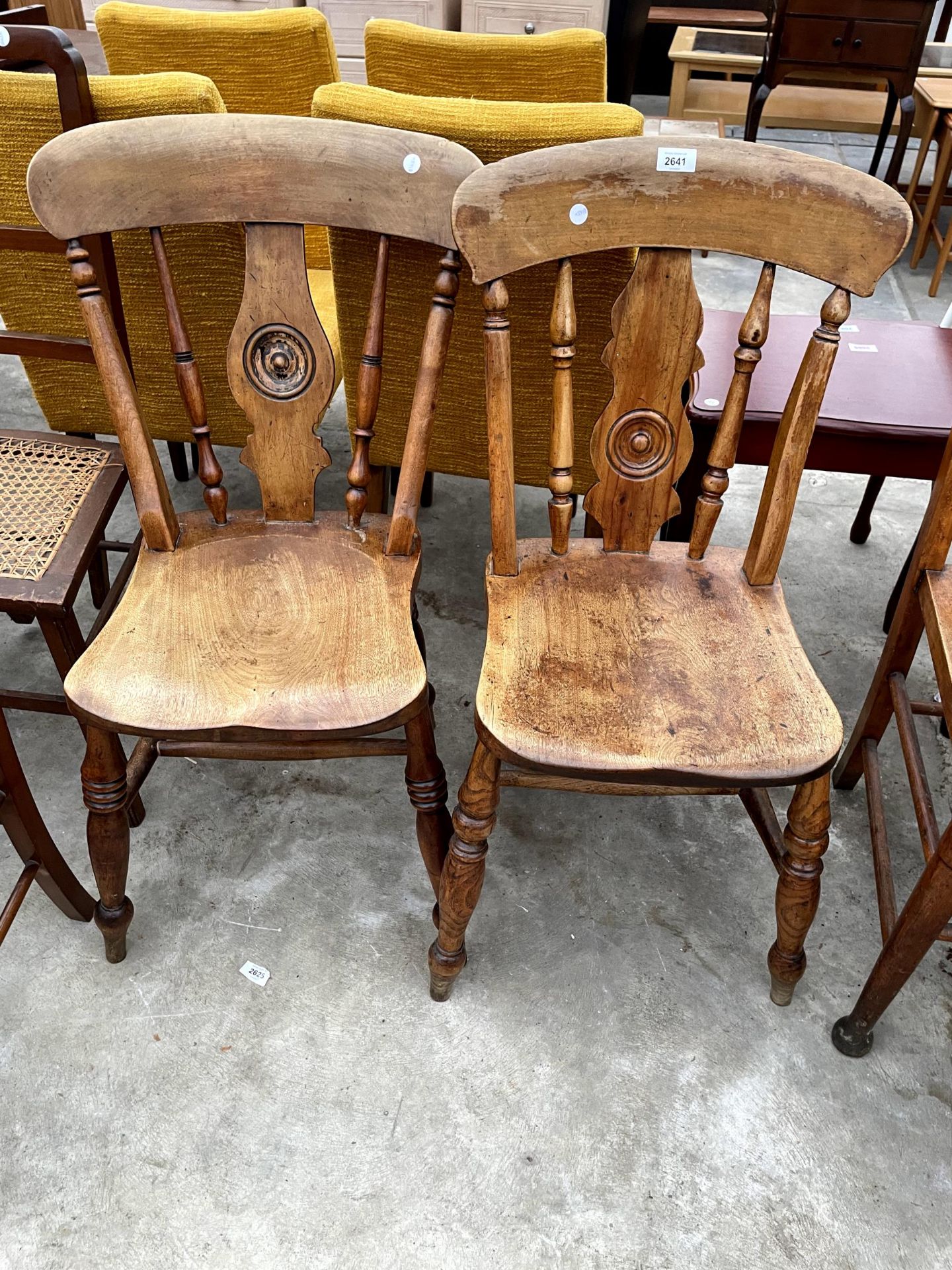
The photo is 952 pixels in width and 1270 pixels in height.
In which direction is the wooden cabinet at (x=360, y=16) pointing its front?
toward the camera

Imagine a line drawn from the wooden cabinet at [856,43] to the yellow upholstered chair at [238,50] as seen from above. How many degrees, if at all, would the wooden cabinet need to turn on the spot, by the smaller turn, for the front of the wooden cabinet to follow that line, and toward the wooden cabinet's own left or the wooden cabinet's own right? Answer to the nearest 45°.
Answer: approximately 45° to the wooden cabinet's own right

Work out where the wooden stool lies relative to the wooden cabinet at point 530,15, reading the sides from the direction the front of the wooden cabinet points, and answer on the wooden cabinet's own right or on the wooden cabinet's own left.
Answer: on the wooden cabinet's own left

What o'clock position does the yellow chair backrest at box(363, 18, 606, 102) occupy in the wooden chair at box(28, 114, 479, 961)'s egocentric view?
The yellow chair backrest is roughly at 7 o'clock from the wooden chair.

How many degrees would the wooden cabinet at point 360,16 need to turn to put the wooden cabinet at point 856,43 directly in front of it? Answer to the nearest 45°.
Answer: approximately 90° to its left

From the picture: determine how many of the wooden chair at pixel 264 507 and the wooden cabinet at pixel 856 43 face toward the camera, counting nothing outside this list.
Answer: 2

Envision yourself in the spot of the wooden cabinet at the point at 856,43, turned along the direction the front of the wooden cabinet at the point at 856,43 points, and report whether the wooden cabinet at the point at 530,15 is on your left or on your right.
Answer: on your right

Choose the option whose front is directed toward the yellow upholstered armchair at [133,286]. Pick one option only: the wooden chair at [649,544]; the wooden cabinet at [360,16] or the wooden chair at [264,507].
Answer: the wooden cabinet

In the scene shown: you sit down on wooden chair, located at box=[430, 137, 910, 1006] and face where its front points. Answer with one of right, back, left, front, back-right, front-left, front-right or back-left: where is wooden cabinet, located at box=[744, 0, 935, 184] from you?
back

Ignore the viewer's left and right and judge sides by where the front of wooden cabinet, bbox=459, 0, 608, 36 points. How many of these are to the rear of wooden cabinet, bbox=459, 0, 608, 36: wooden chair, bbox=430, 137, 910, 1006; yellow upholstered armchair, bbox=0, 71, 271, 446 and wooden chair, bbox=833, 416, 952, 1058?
0

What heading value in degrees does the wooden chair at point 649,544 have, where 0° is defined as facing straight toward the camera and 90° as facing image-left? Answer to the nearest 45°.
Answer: approximately 0°

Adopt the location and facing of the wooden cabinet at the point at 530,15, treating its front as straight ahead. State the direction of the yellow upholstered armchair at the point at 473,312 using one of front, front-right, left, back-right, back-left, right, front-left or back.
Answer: front

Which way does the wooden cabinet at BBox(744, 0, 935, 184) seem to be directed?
toward the camera

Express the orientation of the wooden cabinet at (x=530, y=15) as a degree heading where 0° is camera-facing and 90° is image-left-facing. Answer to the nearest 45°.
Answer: approximately 0°

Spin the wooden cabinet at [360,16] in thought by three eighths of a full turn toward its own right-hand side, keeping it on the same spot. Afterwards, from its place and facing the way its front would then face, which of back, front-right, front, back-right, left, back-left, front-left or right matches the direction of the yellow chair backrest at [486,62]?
back-left
